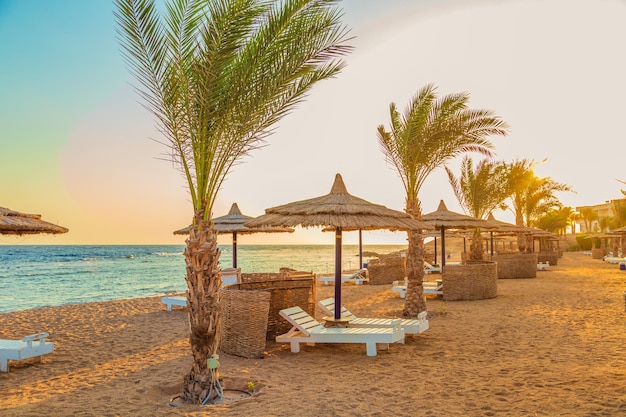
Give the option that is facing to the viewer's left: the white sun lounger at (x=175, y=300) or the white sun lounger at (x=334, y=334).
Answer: the white sun lounger at (x=175, y=300)

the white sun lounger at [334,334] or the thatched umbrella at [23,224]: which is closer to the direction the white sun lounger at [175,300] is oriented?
the thatched umbrella

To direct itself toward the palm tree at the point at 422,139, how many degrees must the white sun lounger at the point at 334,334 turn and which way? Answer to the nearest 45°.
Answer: approximately 45° to its left

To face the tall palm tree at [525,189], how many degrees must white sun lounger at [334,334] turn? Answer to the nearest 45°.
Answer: approximately 45° to its left

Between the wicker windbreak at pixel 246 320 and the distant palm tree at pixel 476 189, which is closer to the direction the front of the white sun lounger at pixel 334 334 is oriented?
the distant palm tree

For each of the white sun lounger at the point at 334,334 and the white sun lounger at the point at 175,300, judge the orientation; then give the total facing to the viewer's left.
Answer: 1

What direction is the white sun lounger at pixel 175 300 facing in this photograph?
to the viewer's left

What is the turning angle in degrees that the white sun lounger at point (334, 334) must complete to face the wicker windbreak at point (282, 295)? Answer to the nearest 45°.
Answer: approximately 135° to its left

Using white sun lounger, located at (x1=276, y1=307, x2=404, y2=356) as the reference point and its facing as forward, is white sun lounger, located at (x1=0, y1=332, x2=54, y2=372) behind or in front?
behind

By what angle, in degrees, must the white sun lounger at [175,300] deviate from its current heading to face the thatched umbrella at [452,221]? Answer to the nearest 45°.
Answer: approximately 180°

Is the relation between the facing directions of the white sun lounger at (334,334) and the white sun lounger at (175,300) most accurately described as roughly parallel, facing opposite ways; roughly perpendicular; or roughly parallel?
roughly parallel, facing opposite ways

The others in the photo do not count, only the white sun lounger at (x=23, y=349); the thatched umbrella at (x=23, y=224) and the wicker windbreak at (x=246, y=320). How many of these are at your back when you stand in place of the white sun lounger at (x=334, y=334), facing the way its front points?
3

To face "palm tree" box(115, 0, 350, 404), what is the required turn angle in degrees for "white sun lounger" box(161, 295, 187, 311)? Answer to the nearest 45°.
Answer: approximately 90° to its left

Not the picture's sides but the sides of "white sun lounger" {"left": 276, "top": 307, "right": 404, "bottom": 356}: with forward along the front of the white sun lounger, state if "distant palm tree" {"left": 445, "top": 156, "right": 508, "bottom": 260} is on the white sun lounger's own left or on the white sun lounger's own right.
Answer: on the white sun lounger's own left

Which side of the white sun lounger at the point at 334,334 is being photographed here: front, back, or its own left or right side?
right
